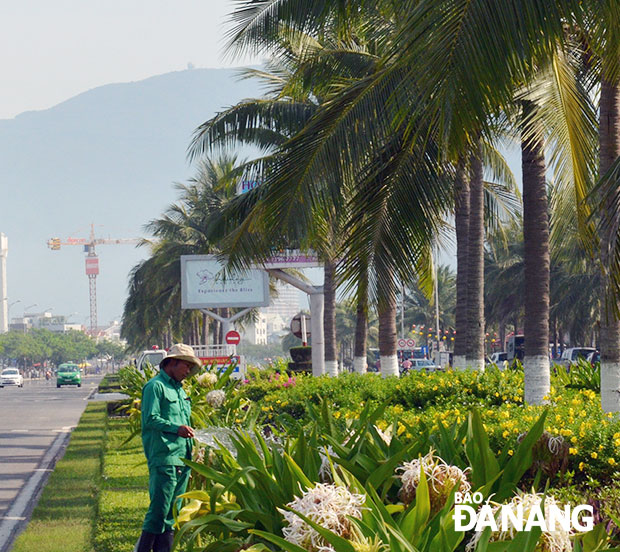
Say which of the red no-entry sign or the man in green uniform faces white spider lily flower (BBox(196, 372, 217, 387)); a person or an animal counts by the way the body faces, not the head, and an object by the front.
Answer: the red no-entry sign

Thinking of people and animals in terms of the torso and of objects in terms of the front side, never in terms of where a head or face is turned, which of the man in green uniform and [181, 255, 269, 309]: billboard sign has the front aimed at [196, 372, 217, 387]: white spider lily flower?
the billboard sign

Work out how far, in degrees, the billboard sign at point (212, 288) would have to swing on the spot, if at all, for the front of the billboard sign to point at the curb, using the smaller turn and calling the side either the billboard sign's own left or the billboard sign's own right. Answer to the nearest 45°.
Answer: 0° — it already faces it

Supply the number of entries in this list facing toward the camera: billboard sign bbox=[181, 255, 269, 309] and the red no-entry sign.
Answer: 2

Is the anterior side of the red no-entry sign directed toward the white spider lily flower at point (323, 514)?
yes

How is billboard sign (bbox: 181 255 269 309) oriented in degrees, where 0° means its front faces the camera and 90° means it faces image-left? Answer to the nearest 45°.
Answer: approximately 0°

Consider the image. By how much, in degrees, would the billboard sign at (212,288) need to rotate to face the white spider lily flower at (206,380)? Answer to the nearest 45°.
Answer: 0° — it already faces it

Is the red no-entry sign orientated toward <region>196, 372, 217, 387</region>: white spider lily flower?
yes
